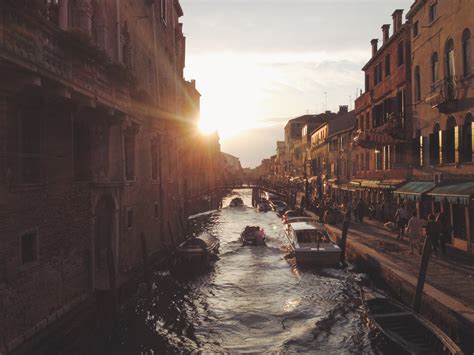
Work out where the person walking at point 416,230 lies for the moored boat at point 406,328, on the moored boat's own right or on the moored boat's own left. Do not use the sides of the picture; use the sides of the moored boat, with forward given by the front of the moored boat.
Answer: on the moored boat's own right

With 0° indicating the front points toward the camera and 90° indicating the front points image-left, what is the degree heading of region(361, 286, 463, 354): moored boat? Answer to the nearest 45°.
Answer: approximately 135°

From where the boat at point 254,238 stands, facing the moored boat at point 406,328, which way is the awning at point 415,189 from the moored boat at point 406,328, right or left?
left

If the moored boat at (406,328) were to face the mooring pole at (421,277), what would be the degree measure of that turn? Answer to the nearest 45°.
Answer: approximately 45° to its right
